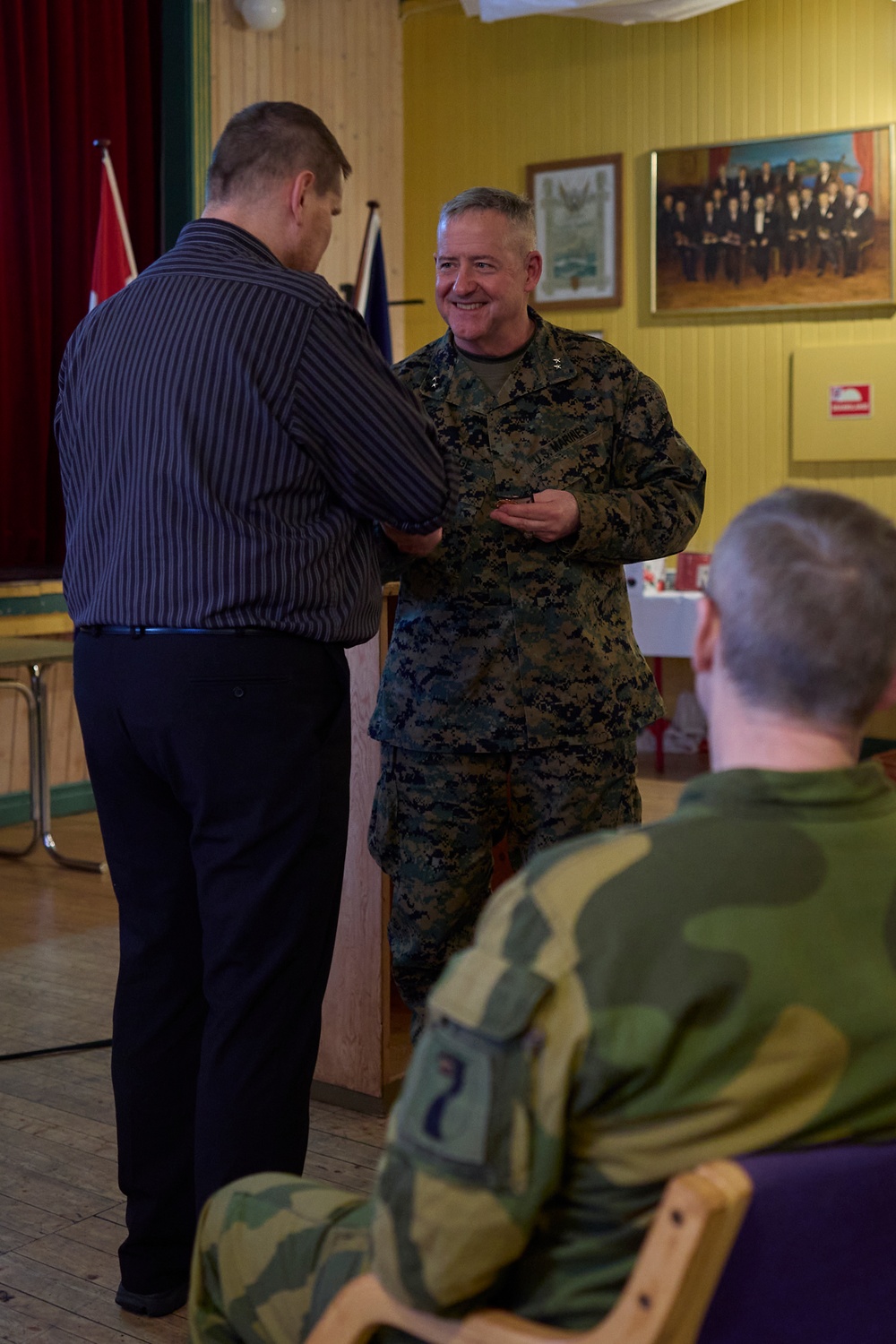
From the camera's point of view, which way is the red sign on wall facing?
toward the camera

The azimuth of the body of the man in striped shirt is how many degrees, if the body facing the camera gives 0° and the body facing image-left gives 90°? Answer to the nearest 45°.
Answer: approximately 225°

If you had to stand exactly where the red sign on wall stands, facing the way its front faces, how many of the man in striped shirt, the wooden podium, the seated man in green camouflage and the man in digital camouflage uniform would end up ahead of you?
4

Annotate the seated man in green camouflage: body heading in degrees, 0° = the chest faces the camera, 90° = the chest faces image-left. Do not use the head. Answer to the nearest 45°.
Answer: approximately 135°

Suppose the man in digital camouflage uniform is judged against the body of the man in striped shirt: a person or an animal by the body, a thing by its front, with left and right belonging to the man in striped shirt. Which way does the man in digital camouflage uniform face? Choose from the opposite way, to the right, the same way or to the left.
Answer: the opposite way

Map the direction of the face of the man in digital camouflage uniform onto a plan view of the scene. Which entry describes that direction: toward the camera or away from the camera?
toward the camera

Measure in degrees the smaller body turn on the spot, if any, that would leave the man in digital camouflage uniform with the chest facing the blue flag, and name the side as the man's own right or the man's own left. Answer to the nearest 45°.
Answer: approximately 135° to the man's own right

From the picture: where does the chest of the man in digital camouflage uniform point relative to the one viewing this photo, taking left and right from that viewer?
facing the viewer and to the left of the viewer

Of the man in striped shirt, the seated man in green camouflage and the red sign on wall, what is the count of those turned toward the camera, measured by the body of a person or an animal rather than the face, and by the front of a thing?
1

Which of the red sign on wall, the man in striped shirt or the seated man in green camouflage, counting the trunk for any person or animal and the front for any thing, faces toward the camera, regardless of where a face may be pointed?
the red sign on wall

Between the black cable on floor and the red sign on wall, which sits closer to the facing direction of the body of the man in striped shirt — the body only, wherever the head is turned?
the red sign on wall

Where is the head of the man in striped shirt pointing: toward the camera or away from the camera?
away from the camera

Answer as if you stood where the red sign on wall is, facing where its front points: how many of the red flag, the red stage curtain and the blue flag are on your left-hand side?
0

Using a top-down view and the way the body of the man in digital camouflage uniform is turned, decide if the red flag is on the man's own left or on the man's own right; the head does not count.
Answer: on the man's own right
